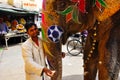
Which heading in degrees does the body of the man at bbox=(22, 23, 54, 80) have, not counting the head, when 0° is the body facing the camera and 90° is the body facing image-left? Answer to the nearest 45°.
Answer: approximately 315°
